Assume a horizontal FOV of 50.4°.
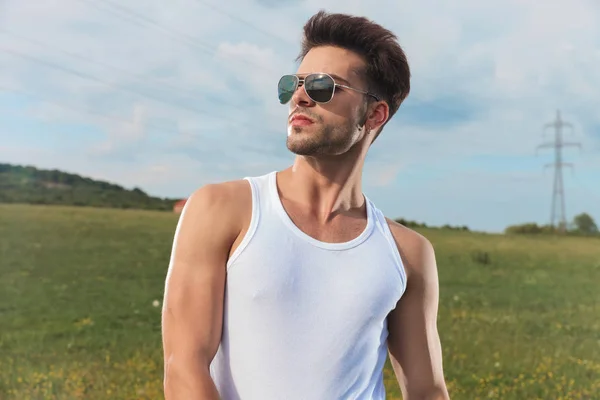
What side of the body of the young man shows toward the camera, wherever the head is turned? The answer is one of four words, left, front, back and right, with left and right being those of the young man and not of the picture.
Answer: front

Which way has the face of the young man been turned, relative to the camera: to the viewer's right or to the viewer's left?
to the viewer's left

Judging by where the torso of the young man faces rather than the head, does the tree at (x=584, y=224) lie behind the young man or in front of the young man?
behind
